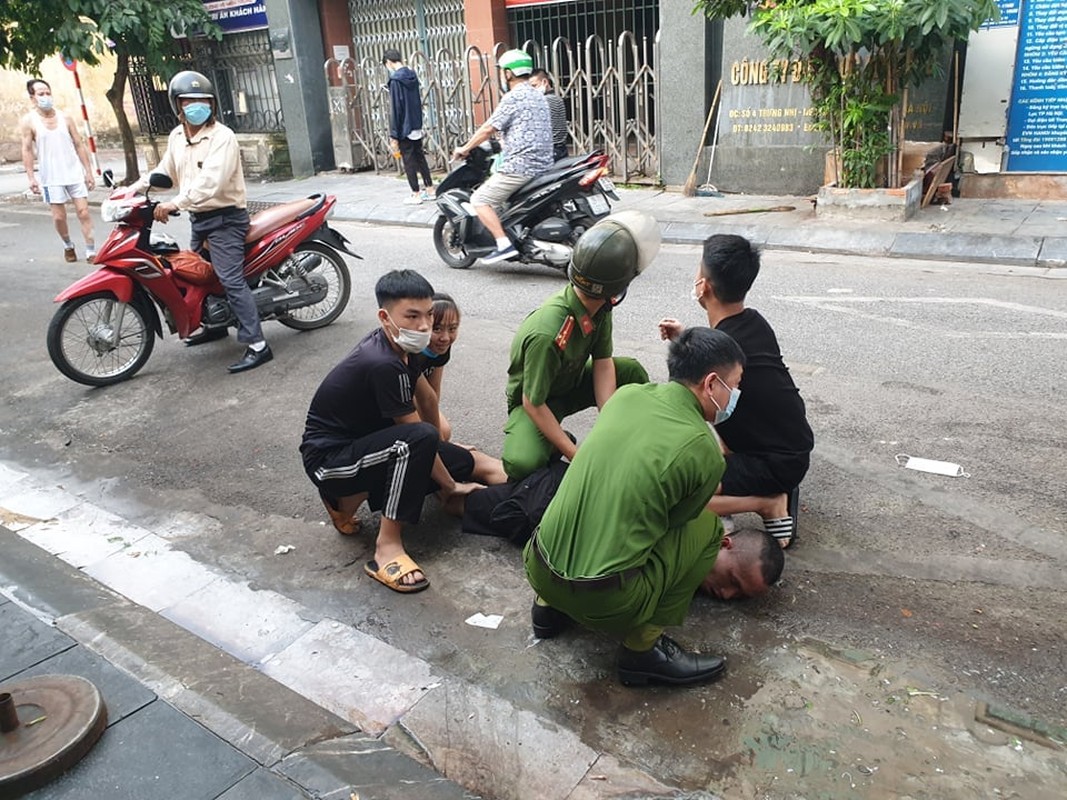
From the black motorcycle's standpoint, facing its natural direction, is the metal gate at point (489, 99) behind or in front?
in front

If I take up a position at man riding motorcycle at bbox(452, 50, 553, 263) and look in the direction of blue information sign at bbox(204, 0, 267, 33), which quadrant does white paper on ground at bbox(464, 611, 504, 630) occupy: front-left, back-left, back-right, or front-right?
back-left

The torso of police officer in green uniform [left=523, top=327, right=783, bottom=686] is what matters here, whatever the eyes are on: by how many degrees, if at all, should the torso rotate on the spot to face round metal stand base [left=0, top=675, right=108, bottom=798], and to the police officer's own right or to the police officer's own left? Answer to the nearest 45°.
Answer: approximately 135° to the police officer's own left

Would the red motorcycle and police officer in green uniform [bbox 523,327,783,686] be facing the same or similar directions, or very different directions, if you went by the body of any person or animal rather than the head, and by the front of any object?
very different directions

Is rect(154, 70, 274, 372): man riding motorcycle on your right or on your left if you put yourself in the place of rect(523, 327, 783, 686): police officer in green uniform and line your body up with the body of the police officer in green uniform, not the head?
on your left

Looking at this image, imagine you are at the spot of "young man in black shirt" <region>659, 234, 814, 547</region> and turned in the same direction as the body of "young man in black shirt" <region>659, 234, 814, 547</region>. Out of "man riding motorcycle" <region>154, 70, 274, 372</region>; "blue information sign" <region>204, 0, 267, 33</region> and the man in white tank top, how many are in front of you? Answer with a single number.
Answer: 3

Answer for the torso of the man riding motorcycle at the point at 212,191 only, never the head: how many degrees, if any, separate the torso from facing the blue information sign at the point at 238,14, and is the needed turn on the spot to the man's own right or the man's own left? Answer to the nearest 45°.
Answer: approximately 135° to the man's own right

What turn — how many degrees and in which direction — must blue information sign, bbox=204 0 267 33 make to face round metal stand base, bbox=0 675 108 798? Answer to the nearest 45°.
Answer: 0° — it already faces it

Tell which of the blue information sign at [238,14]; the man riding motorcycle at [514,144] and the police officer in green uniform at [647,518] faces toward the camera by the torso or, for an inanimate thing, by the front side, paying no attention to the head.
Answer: the blue information sign

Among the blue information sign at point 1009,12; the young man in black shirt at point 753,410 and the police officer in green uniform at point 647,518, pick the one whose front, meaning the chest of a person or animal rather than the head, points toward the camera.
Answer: the blue information sign

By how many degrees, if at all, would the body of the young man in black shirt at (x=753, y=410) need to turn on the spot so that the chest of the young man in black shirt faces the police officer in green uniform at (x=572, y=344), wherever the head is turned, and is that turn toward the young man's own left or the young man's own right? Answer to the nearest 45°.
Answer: approximately 45° to the young man's own left

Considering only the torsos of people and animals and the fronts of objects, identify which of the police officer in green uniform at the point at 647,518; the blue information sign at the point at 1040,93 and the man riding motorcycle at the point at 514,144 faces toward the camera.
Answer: the blue information sign

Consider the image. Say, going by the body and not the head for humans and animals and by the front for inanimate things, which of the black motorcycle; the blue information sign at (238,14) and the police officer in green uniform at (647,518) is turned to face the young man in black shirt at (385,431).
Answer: the blue information sign
